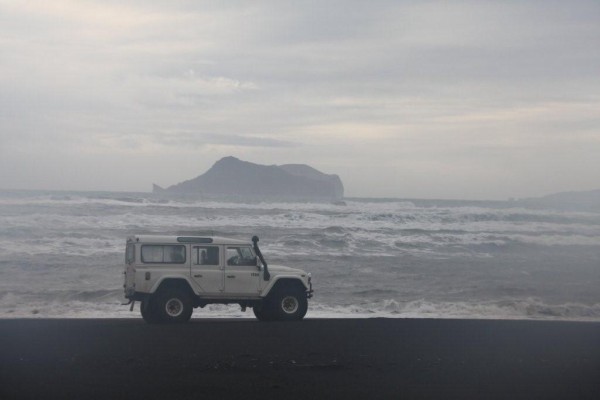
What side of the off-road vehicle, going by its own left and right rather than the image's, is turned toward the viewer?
right
